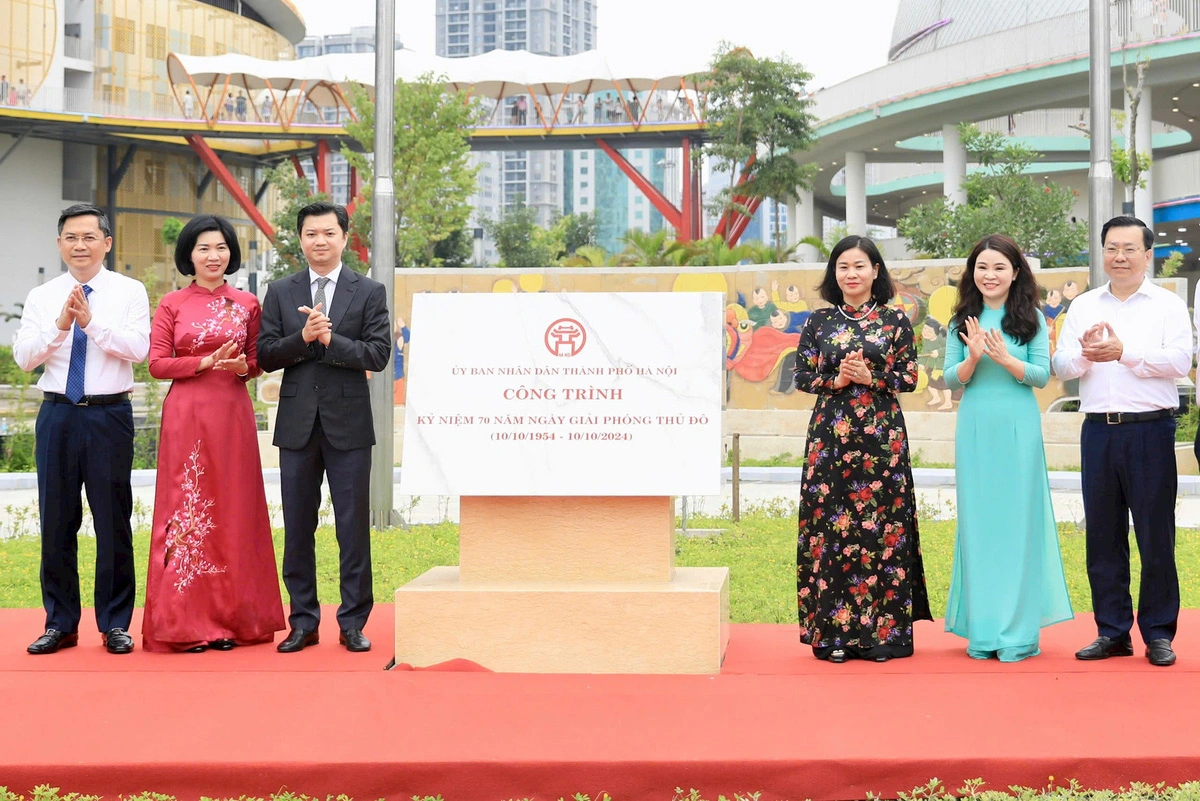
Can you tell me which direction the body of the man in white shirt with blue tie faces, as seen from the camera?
toward the camera

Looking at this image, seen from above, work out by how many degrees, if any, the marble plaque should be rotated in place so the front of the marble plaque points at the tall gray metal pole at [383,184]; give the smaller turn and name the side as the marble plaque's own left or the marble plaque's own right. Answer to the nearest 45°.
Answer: approximately 180°

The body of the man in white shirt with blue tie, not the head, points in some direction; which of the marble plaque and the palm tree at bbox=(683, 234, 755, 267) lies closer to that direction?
the marble plaque

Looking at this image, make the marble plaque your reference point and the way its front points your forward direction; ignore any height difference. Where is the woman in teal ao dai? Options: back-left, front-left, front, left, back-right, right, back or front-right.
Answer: left

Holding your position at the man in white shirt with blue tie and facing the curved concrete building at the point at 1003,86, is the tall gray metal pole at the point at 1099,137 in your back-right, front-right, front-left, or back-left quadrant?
front-right

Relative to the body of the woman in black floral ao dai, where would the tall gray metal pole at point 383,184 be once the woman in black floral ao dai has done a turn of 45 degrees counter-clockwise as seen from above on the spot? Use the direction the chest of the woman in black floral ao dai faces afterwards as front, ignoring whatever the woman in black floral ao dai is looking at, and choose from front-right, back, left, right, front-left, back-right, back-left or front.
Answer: back

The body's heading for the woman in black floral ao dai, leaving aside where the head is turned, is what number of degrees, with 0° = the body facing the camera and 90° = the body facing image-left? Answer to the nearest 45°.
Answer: approximately 0°

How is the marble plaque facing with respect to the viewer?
toward the camera

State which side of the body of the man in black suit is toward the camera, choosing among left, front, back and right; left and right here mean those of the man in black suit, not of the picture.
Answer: front

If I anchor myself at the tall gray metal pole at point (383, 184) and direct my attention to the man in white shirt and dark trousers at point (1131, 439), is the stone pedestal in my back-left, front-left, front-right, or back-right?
front-right

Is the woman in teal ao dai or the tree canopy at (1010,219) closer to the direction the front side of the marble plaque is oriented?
the woman in teal ao dai
